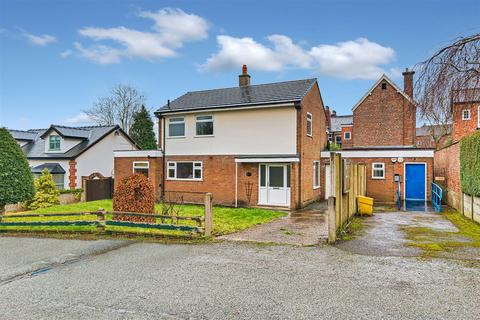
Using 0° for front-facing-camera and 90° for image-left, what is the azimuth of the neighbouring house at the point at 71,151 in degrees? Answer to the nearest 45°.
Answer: approximately 45°

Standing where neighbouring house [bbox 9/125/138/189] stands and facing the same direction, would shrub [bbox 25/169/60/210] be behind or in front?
in front

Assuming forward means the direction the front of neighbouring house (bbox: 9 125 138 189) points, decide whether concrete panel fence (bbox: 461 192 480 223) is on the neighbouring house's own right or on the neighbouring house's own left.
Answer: on the neighbouring house's own left

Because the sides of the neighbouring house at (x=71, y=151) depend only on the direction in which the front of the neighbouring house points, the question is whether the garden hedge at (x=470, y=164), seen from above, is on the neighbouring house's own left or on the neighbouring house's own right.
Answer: on the neighbouring house's own left

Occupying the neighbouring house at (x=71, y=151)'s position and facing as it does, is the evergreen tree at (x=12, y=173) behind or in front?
in front

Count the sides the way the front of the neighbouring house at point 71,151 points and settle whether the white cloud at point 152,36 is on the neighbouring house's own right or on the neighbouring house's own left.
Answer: on the neighbouring house's own left

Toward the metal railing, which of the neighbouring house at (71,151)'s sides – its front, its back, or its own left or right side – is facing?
left

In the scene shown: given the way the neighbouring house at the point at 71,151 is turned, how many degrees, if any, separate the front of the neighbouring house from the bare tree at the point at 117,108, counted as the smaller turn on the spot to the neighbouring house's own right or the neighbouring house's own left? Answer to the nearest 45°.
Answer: approximately 135° to the neighbouring house's own right

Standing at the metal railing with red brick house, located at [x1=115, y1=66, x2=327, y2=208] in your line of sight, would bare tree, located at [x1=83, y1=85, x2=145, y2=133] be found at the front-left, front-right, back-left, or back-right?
front-right

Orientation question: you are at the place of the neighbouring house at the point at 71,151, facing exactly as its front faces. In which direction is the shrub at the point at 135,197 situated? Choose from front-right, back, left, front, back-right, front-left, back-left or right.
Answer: front-left
